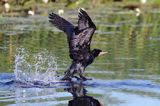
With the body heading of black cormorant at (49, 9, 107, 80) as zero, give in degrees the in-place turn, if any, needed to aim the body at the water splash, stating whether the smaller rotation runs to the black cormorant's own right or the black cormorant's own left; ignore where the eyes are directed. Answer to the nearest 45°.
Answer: approximately 135° to the black cormorant's own left

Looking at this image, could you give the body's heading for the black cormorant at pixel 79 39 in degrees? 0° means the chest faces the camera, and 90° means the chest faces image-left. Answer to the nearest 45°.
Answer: approximately 270°
